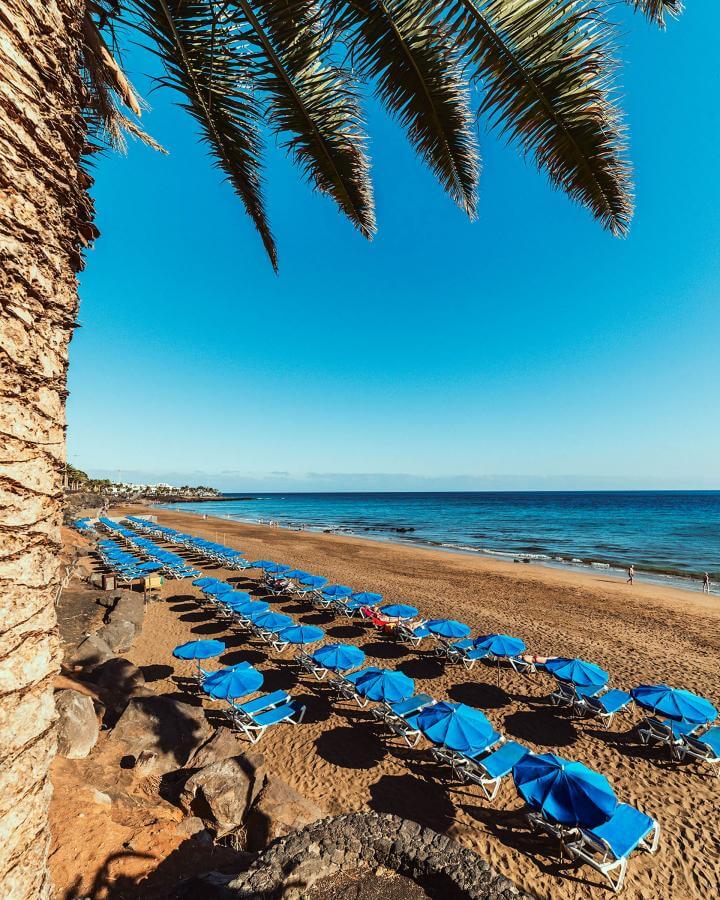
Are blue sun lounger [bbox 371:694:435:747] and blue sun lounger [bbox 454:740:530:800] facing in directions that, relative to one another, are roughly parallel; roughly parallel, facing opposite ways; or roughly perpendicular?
roughly parallel

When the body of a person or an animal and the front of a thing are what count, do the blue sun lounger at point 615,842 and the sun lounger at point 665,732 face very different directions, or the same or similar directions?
same or similar directions

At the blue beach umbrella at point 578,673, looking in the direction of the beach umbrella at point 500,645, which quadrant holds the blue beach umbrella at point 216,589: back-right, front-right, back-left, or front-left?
front-left

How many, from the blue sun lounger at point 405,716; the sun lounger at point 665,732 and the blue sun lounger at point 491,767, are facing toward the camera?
0

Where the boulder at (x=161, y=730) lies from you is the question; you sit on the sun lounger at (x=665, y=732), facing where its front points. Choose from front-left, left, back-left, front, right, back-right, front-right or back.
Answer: back

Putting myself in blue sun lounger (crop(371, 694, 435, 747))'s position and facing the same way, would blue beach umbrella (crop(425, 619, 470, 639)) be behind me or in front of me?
in front
